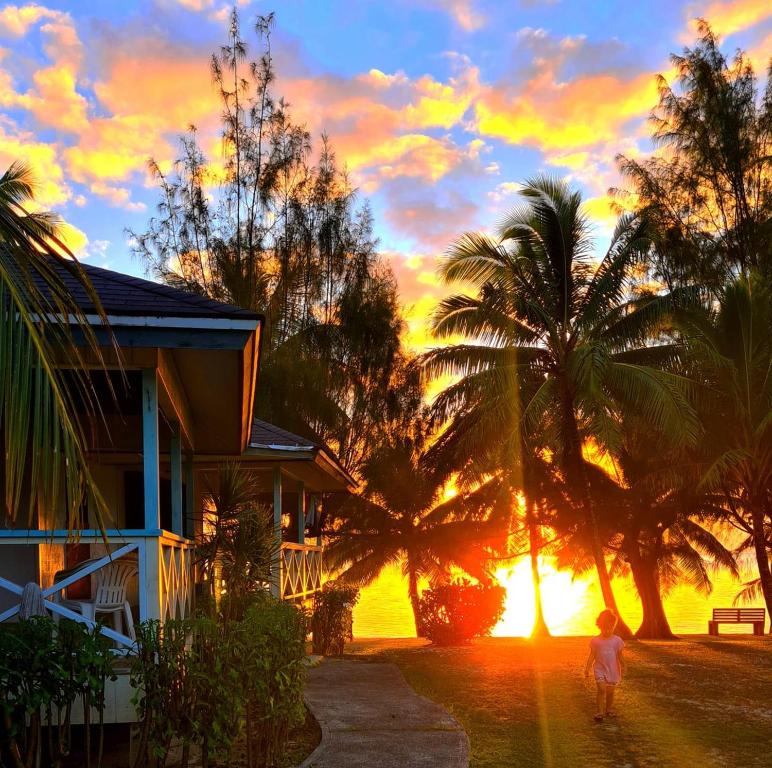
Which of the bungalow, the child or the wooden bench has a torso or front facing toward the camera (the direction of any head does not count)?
the child

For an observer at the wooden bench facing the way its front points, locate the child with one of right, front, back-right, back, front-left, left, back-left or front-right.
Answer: back

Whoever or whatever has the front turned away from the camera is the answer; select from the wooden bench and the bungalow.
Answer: the wooden bench

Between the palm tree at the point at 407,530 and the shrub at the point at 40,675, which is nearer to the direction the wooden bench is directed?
the palm tree

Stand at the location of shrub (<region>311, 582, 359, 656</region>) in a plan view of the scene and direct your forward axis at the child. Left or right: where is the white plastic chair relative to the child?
right

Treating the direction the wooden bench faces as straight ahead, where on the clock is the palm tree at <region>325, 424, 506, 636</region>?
The palm tree is roughly at 9 o'clock from the wooden bench.

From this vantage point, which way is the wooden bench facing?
away from the camera

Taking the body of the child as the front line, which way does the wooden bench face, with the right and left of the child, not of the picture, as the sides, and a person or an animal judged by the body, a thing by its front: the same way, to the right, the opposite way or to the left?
the opposite way

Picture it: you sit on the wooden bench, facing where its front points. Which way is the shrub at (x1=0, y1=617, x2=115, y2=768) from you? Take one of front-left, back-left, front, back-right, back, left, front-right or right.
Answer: back

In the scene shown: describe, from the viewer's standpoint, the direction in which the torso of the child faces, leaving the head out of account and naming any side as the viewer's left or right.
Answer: facing the viewer

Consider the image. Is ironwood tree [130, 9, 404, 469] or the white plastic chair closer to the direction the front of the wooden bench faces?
the ironwood tree

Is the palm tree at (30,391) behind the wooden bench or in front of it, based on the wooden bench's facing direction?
behind

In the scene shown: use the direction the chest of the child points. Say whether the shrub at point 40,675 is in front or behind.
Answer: in front
